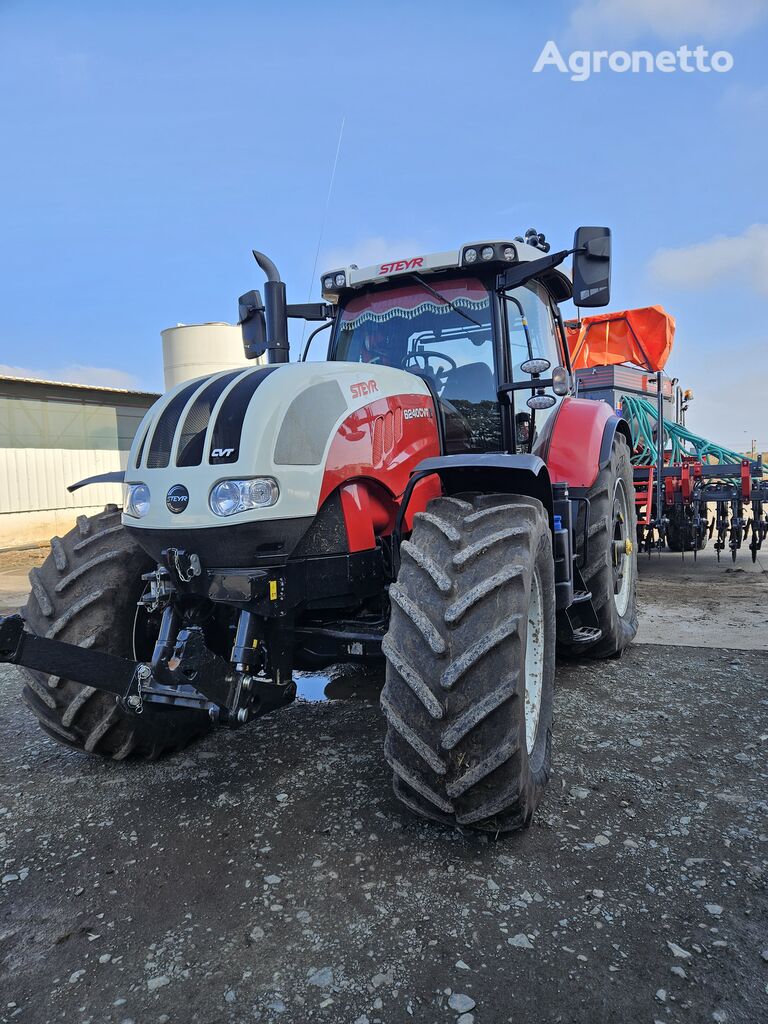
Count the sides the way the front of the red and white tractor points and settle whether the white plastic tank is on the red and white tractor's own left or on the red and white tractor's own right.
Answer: on the red and white tractor's own right

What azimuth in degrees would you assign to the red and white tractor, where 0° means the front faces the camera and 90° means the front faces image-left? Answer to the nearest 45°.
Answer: approximately 45°

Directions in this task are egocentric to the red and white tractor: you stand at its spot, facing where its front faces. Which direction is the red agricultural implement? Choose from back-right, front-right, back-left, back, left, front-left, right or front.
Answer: back

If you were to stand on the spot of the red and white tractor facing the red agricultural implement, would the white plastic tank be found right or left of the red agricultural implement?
left
